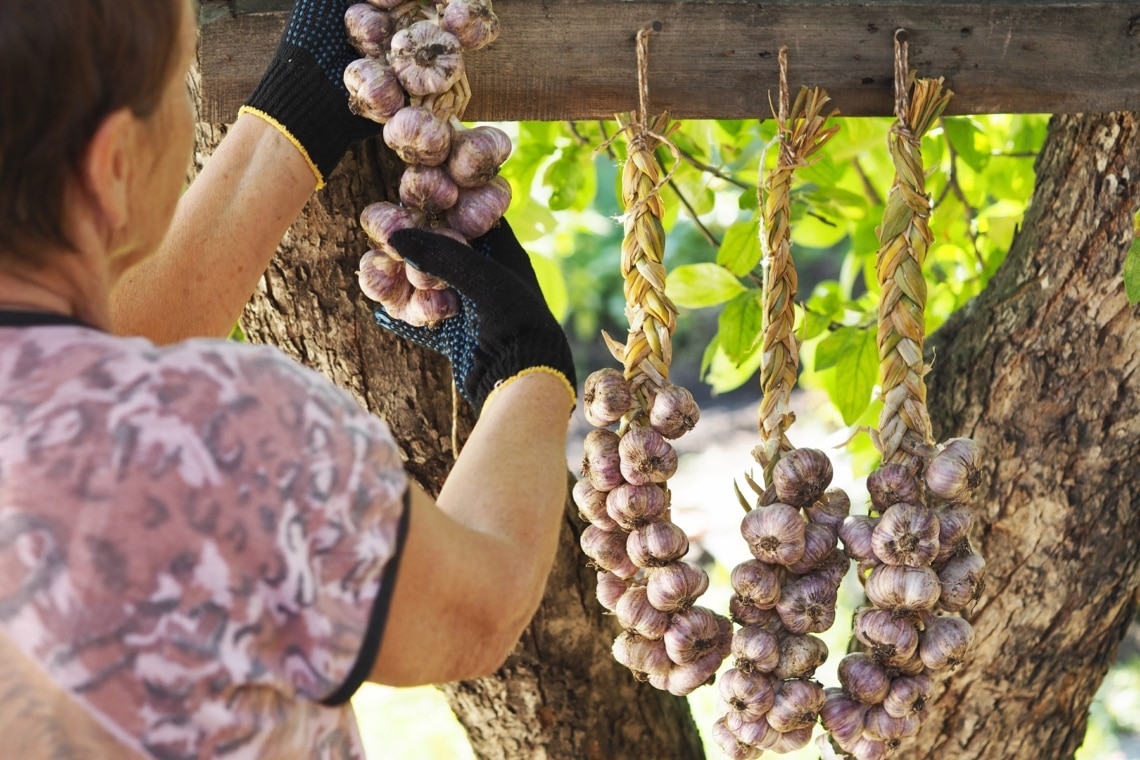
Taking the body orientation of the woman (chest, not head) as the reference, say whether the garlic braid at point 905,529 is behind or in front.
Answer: in front

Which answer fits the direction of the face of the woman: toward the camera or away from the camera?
away from the camera

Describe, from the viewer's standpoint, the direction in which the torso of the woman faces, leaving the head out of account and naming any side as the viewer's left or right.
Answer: facing away from the viewer and to the right of the viewer
